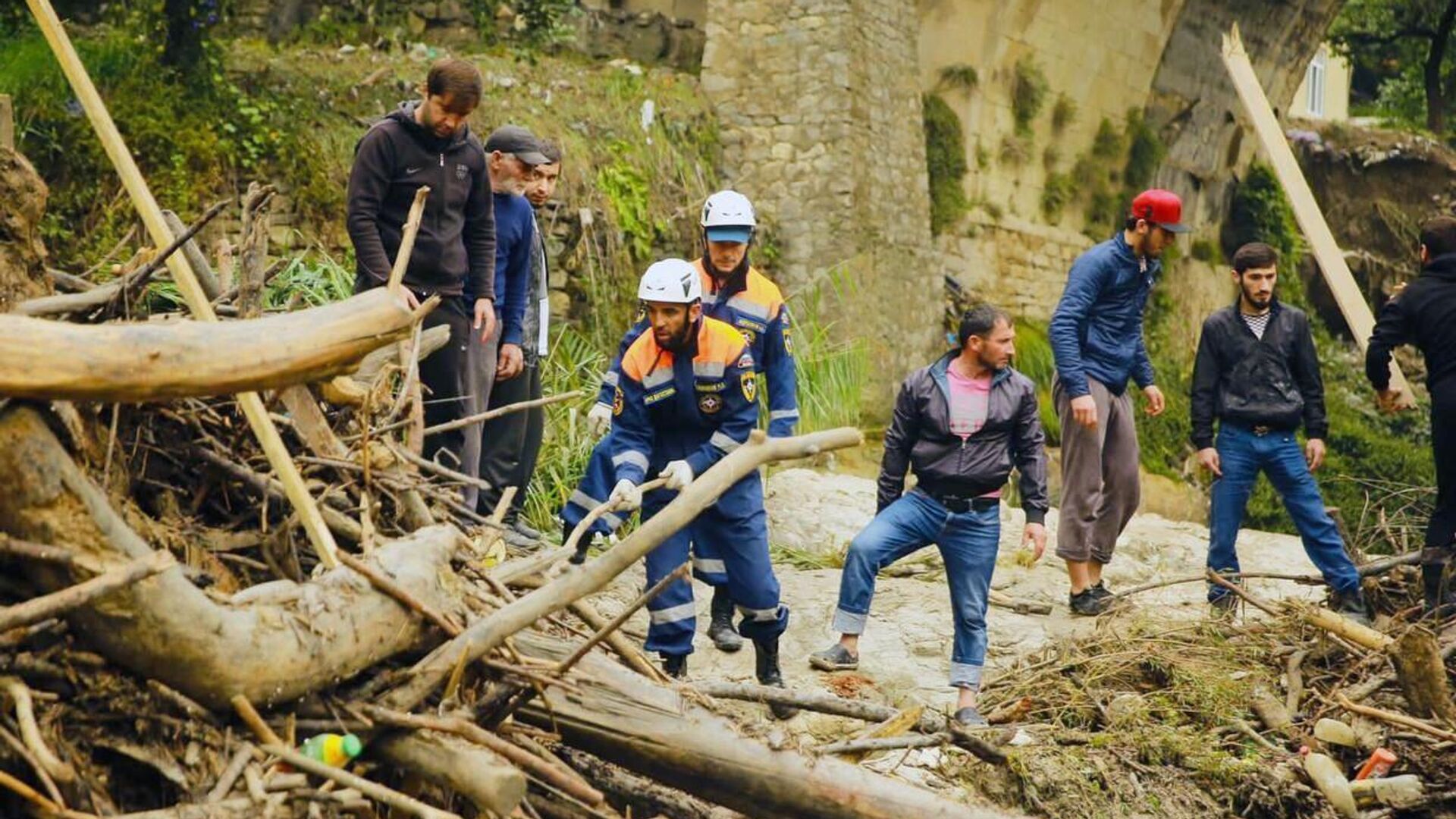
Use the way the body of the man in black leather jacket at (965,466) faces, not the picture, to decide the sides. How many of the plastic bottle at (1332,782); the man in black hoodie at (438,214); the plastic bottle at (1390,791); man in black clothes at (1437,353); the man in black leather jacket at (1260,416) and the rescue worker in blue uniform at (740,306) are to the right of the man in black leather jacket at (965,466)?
2

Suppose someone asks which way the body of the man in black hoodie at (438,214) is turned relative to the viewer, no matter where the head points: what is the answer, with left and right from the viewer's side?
facing the viewer and to the right of the viewer

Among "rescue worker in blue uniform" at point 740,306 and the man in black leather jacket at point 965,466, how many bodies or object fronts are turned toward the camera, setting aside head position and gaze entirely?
2

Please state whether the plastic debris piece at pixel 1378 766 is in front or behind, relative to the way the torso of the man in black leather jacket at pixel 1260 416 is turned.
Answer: in front

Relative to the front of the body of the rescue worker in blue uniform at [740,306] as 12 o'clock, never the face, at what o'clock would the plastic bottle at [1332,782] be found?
The plastic bottle is roughly at 10 o'clock from the rescue worker in blue uniform.

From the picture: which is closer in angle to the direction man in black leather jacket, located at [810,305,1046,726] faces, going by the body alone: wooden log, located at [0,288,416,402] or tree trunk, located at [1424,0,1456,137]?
the wooden log

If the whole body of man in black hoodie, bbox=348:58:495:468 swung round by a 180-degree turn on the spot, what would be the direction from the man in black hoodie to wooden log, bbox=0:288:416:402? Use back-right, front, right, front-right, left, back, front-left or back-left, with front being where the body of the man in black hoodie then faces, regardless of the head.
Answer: back-left

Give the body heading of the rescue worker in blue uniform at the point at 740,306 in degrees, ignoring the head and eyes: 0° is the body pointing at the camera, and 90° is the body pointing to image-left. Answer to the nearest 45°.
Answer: approximately 0°

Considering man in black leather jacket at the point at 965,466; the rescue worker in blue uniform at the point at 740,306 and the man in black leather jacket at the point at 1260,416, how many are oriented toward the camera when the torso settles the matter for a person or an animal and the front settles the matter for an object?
3

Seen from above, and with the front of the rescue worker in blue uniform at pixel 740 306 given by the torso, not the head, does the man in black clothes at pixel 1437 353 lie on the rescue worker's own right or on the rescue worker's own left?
on the rescue worker's own left

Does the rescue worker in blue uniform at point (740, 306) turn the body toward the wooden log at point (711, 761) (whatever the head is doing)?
yes

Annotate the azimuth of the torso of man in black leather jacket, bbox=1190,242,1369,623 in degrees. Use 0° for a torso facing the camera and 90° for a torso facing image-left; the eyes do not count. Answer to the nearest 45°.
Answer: approximately 0°
